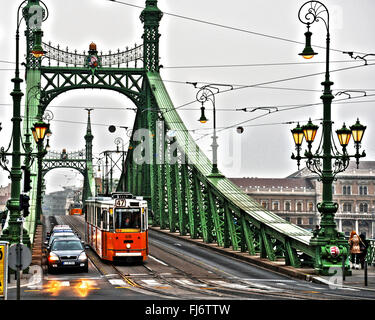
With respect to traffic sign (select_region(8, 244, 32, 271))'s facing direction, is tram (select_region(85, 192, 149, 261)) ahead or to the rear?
ahead

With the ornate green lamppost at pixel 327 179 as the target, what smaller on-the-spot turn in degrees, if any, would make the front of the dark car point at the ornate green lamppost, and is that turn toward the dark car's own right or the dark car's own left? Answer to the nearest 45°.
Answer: approximately 45° to the dark car's own left

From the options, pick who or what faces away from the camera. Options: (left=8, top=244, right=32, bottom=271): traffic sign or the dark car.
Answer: the traffic sign

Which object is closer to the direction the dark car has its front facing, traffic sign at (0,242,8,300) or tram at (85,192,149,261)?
the traffic sign

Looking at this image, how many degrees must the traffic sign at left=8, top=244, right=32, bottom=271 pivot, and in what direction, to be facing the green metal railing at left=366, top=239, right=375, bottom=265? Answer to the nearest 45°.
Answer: approximately 45° to its right

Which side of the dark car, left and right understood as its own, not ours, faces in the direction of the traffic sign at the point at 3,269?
front

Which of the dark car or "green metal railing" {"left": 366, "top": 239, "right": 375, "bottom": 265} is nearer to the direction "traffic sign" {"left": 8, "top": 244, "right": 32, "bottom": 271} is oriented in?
the dark car

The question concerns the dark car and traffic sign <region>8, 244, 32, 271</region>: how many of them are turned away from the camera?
1

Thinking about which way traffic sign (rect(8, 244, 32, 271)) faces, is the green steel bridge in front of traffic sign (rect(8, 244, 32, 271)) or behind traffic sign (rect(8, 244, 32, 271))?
in front
